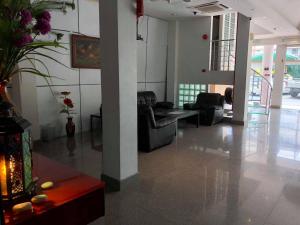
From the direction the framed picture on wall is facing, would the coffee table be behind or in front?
in front

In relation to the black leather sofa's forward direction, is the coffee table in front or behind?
in front

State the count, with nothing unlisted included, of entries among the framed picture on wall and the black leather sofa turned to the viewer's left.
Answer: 0

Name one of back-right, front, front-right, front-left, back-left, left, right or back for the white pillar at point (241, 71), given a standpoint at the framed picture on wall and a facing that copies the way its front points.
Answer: front-left

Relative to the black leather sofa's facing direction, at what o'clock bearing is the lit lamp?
The lit lamp is roughly at 5 o'clock from the black leather sofa.

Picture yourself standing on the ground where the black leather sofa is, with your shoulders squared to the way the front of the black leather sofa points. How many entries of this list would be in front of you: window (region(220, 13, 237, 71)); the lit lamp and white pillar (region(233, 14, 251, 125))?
2

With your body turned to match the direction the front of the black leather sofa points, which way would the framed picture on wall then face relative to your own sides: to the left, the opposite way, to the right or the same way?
to the right

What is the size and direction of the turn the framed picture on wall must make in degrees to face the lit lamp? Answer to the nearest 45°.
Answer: approximately 45° to its right

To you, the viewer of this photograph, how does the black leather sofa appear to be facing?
facing away from the viewer and to the right of the viewer

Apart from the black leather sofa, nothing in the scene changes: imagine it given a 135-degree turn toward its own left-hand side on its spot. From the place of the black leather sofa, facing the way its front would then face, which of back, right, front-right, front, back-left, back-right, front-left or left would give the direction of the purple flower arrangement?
left
